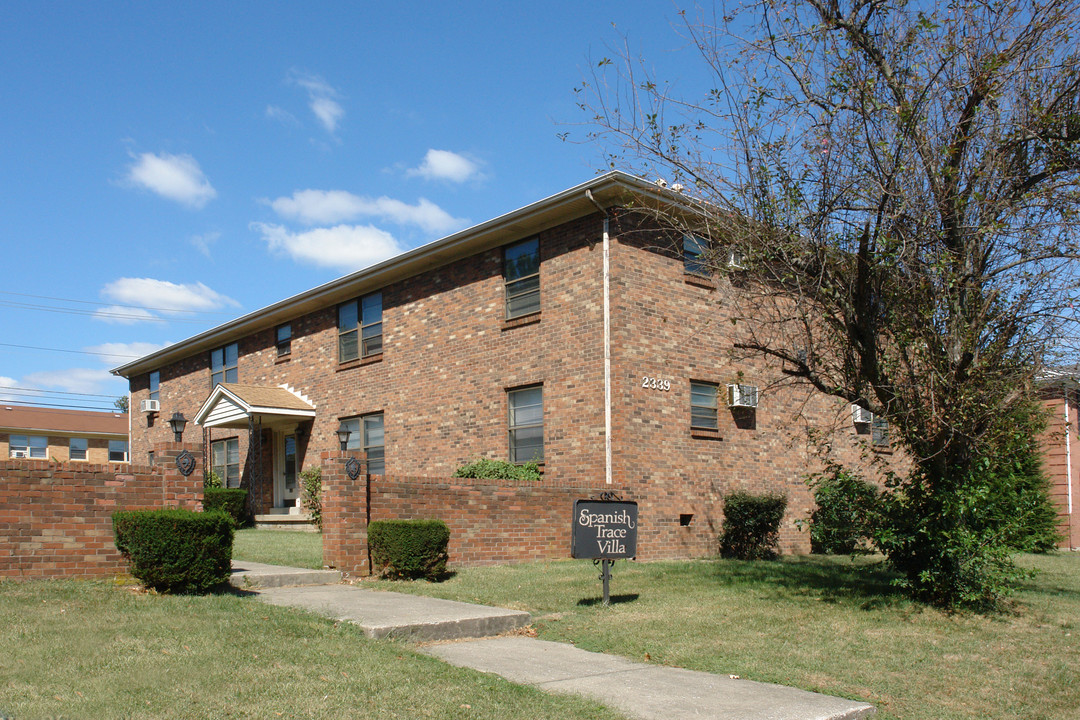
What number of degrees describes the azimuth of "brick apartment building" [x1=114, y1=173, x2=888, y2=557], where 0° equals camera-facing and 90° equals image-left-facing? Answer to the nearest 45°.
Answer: approximately 45°

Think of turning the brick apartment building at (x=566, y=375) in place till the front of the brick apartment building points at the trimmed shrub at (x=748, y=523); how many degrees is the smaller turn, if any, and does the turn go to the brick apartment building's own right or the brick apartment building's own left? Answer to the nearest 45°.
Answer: approximately 135° to the brick apartment building's own left

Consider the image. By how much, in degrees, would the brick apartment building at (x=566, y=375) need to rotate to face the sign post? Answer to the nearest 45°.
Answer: approximately 45° to its left

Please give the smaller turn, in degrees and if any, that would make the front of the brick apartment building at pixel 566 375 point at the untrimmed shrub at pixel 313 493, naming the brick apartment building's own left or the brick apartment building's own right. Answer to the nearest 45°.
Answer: approximately 90° to the brick apartment building's own right

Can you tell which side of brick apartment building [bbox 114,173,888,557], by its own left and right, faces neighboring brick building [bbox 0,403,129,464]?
right

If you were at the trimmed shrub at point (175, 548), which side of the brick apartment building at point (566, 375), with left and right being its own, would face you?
front

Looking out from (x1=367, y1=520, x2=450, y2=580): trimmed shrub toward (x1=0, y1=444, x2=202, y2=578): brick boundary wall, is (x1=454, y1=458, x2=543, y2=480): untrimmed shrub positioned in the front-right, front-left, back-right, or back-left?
back-right

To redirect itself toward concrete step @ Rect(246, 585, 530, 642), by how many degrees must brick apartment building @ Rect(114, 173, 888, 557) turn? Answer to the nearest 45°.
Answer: approximately 45° to its left

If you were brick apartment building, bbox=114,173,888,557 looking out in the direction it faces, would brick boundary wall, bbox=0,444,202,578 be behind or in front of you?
in front

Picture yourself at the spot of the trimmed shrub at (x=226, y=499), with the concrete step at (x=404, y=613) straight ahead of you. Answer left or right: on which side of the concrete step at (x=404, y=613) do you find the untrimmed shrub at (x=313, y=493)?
left

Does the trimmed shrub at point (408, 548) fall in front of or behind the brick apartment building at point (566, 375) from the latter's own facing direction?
in front

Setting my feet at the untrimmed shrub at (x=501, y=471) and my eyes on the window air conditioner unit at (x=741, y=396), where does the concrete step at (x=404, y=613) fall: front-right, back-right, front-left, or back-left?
back-right

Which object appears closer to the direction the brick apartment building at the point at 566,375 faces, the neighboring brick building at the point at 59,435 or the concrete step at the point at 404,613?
the concrete step
